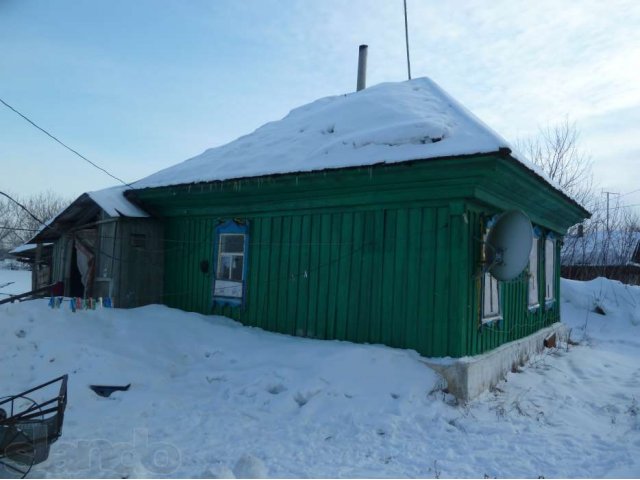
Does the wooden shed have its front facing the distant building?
no

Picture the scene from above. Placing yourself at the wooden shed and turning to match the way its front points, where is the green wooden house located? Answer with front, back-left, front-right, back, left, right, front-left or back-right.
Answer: left

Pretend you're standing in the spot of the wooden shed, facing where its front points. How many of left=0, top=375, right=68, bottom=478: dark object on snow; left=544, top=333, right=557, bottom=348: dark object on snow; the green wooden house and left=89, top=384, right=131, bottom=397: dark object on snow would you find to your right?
0

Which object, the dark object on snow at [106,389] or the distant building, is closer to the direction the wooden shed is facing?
the dark object on snow

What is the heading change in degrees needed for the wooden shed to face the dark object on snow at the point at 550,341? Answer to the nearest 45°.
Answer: approximately 135° to its left

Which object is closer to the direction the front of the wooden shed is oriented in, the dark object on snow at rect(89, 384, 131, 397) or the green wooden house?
the dark object on snow

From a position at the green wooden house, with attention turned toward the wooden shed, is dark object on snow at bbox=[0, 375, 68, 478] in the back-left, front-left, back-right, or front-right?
front-left

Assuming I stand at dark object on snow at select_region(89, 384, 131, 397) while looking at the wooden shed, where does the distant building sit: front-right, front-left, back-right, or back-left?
front-right

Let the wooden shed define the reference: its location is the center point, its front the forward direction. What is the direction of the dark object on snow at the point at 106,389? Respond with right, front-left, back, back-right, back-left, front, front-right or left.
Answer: front-left

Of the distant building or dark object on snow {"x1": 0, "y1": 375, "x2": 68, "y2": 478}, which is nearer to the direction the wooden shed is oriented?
the dark object on snow

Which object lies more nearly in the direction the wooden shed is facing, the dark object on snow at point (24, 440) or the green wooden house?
the dark object on snow

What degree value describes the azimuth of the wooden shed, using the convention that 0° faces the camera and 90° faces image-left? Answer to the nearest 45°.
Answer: approximately 45°
